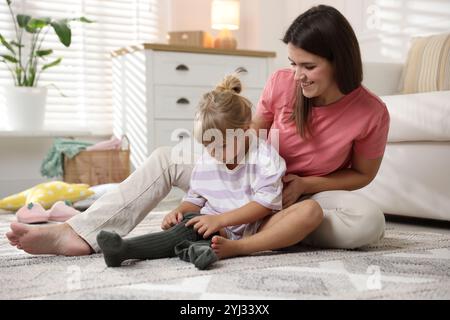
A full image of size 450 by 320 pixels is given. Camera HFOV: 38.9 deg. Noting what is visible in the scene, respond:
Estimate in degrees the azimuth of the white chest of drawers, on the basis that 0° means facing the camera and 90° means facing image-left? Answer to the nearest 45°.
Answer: approximately 315°

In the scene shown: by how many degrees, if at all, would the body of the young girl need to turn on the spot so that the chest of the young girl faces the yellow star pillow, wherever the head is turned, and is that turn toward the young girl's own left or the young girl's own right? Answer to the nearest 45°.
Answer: approximately 90° to the young girl's own right

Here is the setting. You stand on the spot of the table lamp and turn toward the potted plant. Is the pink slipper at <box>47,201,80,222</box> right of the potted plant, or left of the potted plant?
left

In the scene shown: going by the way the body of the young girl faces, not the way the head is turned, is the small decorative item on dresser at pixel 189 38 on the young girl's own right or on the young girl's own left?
on the young girl's own right

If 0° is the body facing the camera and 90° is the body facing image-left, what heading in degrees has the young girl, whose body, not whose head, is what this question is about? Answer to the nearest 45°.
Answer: approximately 45°
